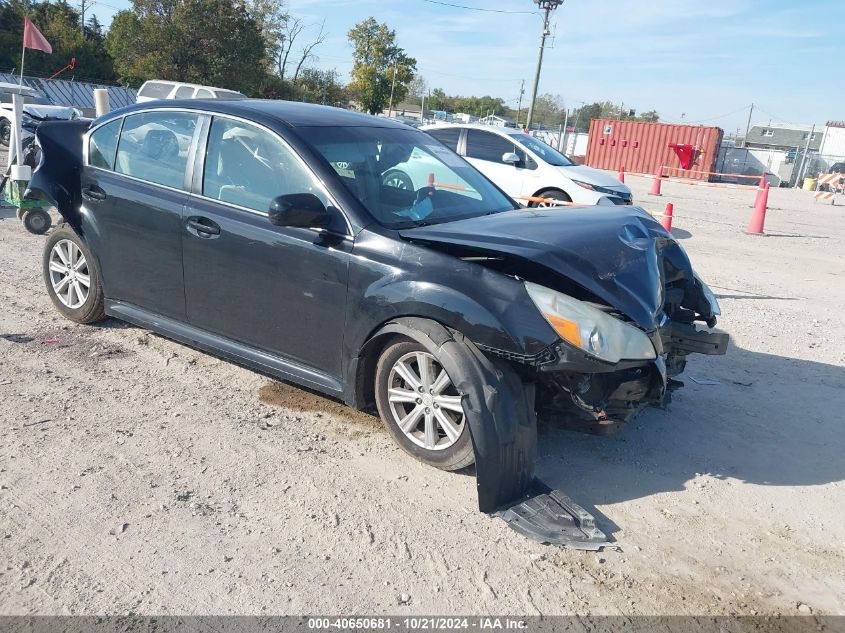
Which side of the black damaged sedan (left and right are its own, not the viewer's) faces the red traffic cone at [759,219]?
left

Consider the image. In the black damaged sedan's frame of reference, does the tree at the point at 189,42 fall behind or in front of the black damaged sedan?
behind

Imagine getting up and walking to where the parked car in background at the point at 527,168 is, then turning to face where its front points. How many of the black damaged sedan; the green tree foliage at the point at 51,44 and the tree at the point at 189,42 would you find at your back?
2

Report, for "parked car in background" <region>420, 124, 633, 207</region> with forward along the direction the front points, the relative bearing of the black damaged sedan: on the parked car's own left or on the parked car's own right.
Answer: on the parked car's own right

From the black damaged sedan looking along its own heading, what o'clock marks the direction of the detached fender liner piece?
The detached fender liner piece is roughly at 12 o'clock from the black damaged sedan.

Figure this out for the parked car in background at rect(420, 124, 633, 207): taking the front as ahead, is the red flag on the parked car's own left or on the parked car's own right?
on the parked car's own right

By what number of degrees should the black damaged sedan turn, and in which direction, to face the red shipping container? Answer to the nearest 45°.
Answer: approximately 135° to its left

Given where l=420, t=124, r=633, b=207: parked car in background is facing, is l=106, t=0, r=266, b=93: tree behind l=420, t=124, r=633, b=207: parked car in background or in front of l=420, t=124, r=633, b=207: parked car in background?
behind

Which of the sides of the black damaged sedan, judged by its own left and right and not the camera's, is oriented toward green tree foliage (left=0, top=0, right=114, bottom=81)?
back

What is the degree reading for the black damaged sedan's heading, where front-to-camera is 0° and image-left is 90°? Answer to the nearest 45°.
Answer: approximately 315°
